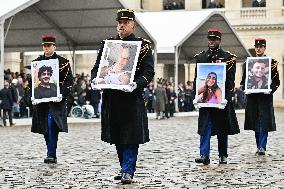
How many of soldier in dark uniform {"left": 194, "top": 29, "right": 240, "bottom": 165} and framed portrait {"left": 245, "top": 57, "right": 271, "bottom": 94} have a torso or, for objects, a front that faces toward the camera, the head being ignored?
2

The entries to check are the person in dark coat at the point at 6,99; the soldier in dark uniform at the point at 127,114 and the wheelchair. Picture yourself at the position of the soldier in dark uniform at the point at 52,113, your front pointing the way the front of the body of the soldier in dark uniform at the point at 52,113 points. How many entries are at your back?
2

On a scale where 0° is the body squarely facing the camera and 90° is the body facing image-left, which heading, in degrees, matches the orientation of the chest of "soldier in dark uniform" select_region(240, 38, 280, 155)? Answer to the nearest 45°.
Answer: approximately 0°

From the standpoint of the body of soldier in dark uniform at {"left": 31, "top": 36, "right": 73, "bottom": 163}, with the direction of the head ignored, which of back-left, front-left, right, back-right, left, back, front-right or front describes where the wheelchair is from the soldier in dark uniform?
back

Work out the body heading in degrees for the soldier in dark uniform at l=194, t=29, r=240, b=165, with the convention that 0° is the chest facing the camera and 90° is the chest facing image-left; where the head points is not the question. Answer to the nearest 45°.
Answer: approximately 0°

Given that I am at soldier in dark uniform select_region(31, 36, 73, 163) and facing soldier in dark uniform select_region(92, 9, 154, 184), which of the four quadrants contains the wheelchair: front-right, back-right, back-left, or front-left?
back-left
